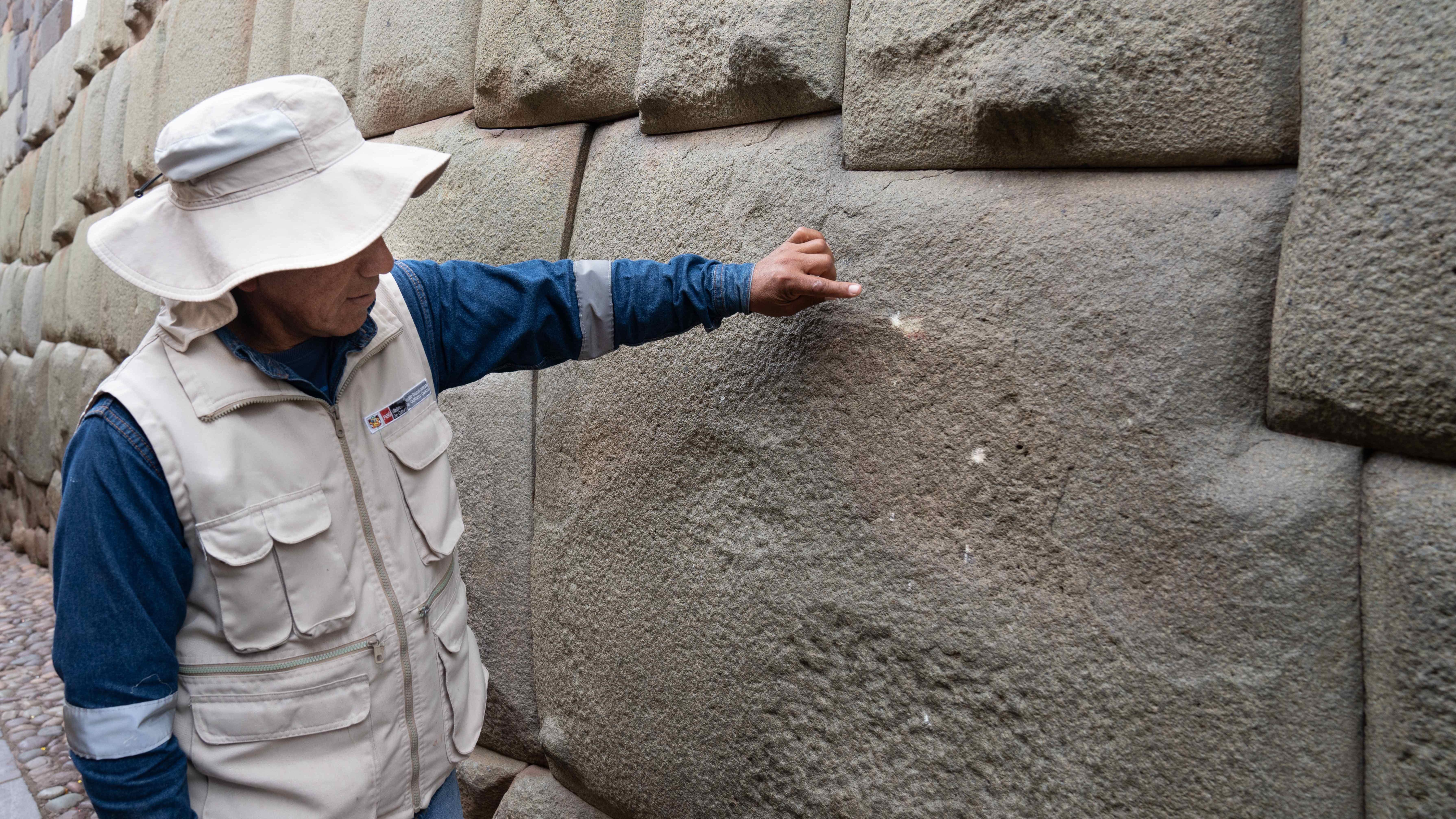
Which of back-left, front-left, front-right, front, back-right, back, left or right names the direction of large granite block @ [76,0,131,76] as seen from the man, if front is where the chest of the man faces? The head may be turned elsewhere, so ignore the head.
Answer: back-left

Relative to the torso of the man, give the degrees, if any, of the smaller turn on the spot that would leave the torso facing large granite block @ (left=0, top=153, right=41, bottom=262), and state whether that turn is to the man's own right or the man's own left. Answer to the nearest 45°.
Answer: approximately 135° to the man's own left

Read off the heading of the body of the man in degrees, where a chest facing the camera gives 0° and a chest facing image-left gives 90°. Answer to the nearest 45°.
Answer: approximately 315°

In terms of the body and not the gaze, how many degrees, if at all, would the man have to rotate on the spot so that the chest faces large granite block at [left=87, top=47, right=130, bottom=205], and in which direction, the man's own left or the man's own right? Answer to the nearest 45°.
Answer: approximately 135° to the man's own left

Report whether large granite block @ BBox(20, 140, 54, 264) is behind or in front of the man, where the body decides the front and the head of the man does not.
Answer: behind

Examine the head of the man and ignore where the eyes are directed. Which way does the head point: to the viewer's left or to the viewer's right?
to the viewer's right

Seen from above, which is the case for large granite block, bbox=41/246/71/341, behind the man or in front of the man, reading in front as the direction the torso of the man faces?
behind
